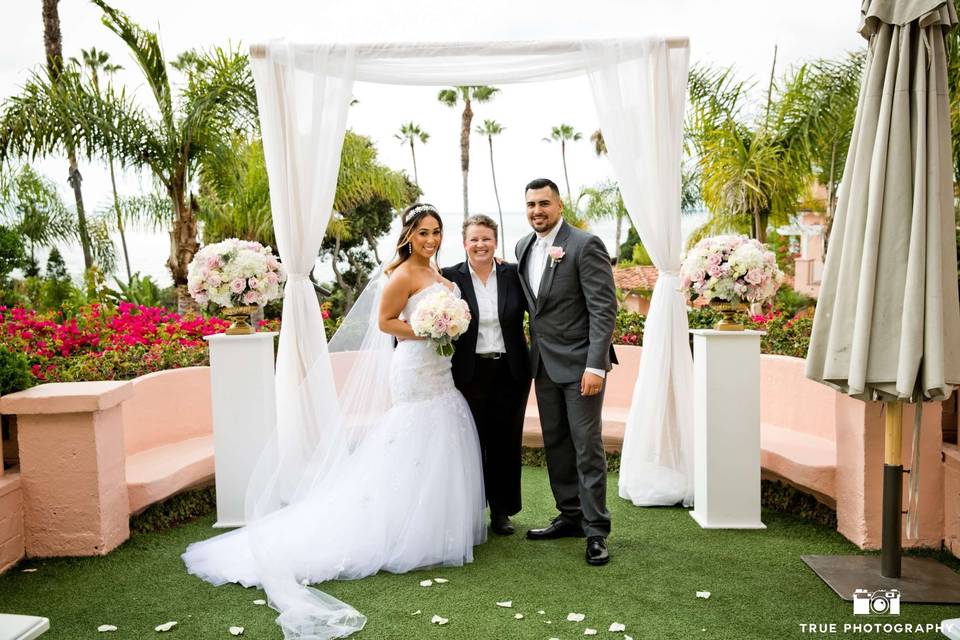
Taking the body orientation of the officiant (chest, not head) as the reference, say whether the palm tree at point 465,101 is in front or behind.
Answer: behind

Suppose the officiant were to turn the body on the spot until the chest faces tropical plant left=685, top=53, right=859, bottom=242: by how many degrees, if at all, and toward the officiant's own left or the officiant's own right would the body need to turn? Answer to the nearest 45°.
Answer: approximately 135° to the officiant's own left

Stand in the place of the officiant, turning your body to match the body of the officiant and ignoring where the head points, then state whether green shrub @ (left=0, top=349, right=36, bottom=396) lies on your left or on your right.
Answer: on your right

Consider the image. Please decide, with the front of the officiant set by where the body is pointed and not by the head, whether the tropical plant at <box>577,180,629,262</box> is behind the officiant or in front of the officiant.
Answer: behind

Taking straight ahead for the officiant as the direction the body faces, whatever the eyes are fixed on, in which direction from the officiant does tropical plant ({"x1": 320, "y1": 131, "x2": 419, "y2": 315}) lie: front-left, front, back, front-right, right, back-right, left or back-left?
back

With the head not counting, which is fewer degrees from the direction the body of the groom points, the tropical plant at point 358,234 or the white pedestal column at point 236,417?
the white pedestal column

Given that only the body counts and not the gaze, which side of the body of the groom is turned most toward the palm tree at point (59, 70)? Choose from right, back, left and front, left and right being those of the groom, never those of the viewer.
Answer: right

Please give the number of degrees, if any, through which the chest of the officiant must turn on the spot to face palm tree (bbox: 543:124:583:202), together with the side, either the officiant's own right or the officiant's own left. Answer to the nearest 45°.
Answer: approximately 180°

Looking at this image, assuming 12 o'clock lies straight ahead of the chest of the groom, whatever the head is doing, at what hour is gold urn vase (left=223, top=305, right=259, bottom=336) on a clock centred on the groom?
The gold urn vase is roughly at 2 o'clock from the groom.

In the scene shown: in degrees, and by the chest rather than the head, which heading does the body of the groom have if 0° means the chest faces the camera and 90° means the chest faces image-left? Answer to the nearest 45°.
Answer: approximately 45°

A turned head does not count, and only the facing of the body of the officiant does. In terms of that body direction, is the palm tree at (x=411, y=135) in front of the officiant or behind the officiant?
behind

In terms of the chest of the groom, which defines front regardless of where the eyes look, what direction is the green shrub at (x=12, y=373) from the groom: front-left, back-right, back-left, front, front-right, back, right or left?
front-right

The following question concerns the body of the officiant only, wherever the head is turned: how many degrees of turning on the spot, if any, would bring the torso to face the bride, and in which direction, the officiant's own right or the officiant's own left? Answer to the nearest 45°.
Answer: approximately 45° to the officiant's own right

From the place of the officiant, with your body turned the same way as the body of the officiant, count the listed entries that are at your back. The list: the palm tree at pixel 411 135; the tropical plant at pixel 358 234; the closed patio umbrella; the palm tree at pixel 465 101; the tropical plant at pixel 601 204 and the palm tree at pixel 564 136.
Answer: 5

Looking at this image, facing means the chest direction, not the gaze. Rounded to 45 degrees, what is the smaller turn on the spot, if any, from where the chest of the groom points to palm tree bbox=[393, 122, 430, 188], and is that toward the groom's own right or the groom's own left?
approximately 135° to the groom's own right
